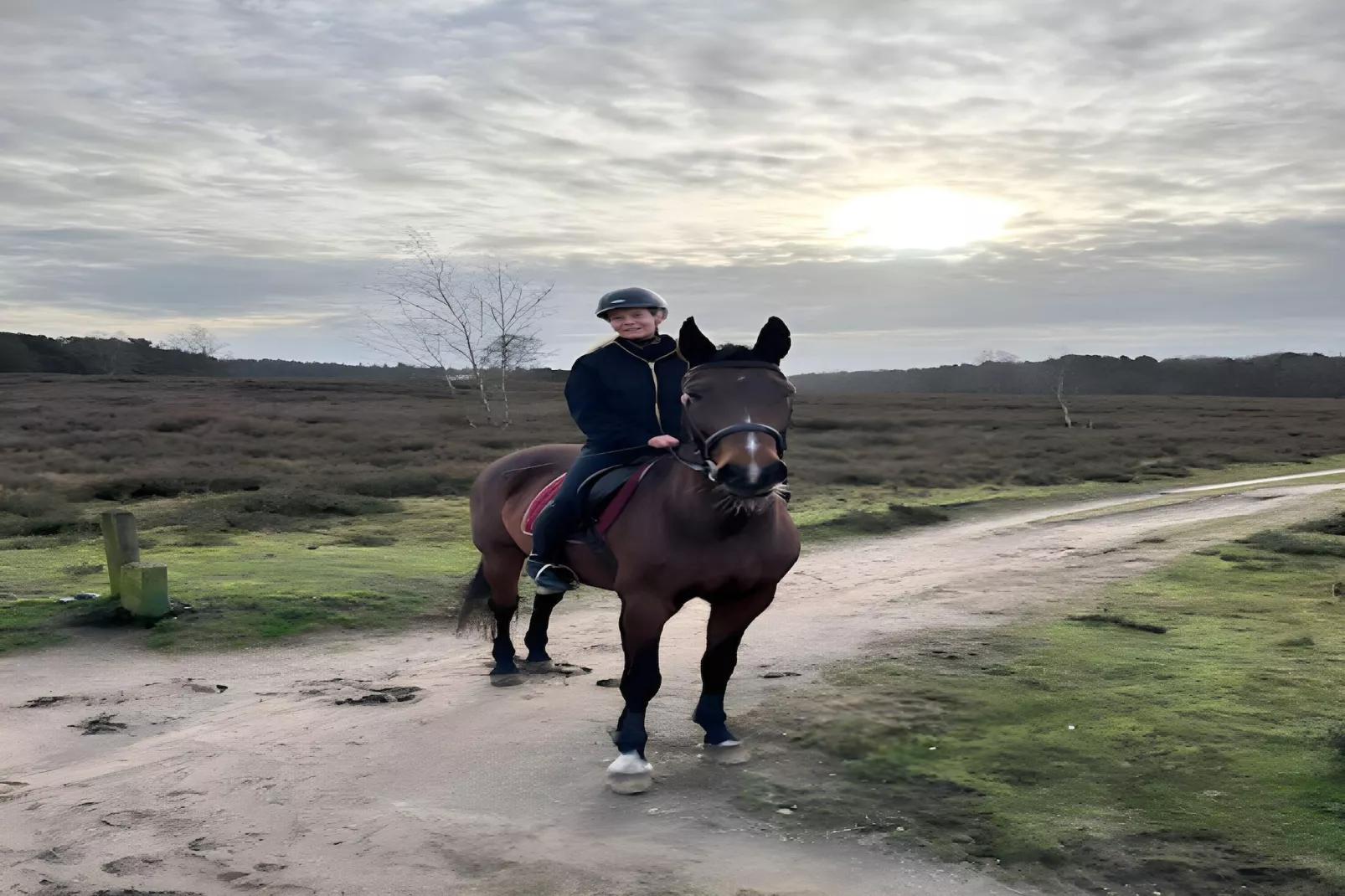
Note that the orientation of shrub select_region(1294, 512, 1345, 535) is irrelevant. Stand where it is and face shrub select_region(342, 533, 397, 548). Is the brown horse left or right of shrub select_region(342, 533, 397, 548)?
left

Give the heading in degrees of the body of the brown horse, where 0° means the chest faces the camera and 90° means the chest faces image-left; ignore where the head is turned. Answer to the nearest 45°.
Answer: approximately 315°

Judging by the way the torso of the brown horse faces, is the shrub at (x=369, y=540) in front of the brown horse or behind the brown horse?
behind

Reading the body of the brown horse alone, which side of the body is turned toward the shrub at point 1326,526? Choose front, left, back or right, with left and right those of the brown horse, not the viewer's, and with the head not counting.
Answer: left

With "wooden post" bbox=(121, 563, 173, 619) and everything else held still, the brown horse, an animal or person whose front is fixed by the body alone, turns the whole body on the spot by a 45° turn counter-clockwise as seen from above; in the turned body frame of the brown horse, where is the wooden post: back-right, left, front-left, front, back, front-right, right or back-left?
back-left

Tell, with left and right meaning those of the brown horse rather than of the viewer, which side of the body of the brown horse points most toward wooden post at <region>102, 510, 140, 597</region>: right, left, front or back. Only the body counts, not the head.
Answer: back

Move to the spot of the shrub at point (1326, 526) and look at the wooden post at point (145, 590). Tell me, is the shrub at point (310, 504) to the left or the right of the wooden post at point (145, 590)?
right
